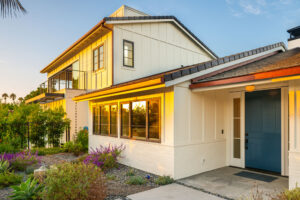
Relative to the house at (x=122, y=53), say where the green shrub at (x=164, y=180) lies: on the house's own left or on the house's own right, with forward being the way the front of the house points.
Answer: on the house's own left

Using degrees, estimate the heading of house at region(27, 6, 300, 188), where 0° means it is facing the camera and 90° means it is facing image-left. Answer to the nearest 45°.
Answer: approximately 45°

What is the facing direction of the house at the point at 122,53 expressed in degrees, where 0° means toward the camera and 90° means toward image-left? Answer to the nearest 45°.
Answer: approximately 45°
